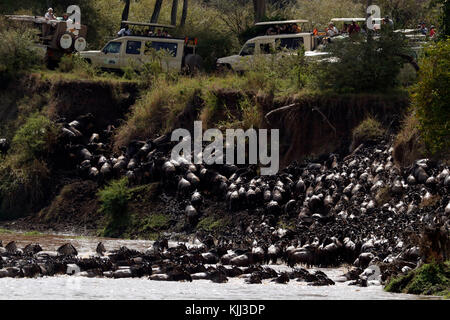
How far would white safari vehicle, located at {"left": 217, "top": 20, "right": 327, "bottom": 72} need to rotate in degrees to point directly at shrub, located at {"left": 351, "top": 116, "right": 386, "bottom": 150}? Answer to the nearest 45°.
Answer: approximately 90° to its left

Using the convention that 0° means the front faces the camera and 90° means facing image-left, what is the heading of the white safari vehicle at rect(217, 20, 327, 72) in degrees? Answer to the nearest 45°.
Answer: approximately 90°

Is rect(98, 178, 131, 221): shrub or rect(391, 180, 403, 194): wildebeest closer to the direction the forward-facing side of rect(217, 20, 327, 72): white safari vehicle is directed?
the shrub

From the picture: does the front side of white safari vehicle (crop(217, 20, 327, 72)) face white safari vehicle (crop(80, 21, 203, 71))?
yes

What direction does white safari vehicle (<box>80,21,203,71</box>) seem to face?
to the viewer's left

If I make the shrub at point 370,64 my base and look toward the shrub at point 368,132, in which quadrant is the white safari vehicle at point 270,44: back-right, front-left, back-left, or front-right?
back-right

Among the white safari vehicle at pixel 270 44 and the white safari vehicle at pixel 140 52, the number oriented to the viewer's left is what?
2

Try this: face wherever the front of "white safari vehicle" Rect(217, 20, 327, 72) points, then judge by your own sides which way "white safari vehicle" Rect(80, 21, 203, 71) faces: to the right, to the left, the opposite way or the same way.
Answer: the same way

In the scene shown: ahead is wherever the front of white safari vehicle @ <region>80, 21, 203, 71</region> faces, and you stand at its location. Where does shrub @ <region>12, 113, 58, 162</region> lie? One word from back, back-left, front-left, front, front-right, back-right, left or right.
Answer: front-left

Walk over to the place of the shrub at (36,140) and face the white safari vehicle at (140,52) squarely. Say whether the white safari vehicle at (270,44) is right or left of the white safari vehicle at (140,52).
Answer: right

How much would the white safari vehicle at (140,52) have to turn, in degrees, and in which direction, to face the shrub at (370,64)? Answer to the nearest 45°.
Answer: approximately 135° to its left

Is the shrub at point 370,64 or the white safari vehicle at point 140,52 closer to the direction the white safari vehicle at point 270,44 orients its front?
the white safari vehicle

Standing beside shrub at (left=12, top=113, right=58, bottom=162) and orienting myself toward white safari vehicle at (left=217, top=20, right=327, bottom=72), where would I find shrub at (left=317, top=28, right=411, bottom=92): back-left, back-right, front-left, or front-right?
front-right

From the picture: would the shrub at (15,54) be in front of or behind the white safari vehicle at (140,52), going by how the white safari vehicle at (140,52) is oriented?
in front

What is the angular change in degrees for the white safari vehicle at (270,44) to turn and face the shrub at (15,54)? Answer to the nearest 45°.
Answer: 0° — it already faces it

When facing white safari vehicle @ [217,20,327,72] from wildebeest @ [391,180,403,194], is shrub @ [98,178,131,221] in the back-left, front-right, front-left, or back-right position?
front-left

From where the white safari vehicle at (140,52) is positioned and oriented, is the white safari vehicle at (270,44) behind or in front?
behind

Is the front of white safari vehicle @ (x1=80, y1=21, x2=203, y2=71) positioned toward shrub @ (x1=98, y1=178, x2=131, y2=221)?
no
